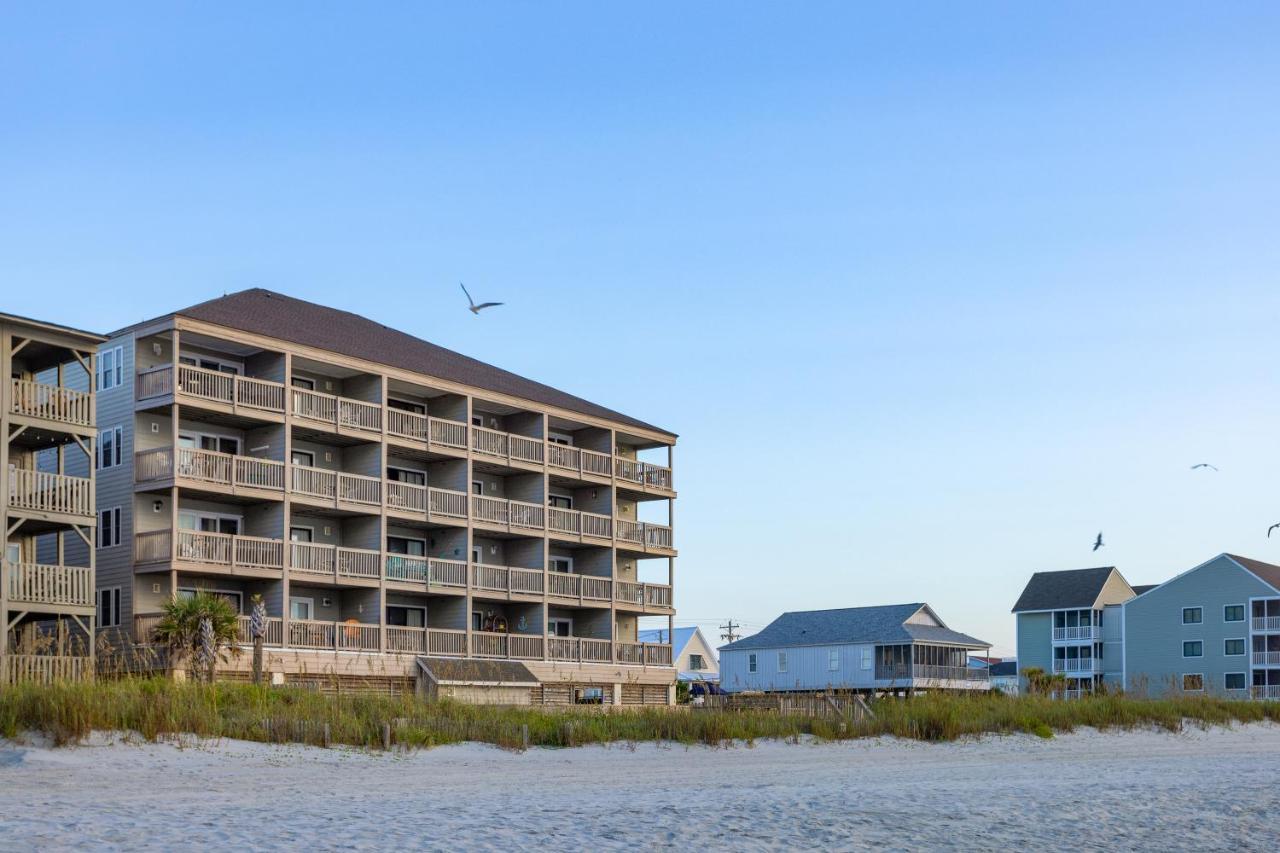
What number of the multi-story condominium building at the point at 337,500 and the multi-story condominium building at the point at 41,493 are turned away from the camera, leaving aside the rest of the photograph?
0

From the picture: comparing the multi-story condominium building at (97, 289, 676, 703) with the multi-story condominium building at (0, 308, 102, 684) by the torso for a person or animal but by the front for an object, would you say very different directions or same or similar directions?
same or similar directions

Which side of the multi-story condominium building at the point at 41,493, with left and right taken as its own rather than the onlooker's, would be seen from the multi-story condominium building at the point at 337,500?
left
